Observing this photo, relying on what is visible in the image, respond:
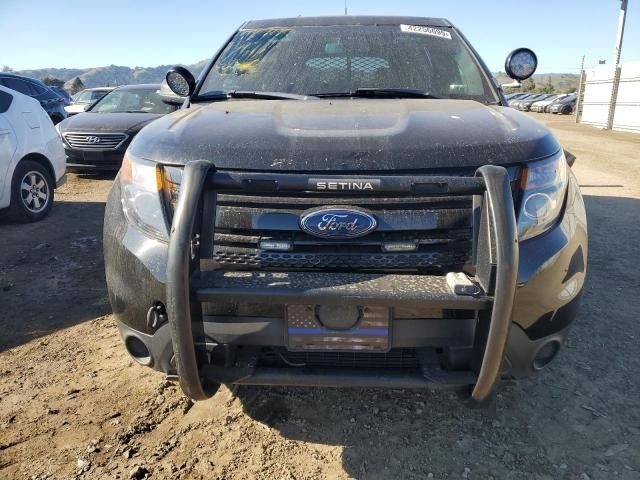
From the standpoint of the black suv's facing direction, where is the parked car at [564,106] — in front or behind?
behind

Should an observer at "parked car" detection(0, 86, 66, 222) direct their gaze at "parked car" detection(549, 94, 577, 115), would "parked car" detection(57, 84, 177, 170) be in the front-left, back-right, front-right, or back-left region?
front-left

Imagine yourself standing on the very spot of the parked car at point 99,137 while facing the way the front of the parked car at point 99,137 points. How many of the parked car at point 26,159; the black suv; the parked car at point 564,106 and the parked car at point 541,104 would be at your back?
2

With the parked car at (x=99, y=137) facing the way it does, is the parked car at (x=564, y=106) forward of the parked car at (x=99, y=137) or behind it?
behind

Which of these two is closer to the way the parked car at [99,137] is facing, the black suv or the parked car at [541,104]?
the black suv

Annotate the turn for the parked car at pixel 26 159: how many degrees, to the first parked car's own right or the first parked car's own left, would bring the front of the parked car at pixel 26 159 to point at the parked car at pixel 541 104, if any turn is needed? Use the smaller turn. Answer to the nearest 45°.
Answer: approximately 180°

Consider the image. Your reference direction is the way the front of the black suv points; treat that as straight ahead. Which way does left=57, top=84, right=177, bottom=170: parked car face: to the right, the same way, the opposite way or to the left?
the same way

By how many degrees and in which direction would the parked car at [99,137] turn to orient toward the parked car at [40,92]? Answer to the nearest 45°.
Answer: approximately 135° to its right

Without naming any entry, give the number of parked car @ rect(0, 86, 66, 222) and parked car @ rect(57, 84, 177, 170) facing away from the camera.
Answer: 0

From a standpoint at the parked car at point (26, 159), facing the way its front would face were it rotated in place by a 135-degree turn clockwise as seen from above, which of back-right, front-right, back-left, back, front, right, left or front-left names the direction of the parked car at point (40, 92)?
front

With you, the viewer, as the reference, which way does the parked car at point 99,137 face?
facing the viewer and to the left of the viewer

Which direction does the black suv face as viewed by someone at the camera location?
facing the viewer

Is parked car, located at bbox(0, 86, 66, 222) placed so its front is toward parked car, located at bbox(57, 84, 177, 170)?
no

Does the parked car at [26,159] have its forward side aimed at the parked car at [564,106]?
no

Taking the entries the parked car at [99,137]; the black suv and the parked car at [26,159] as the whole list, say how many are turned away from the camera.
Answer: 0
